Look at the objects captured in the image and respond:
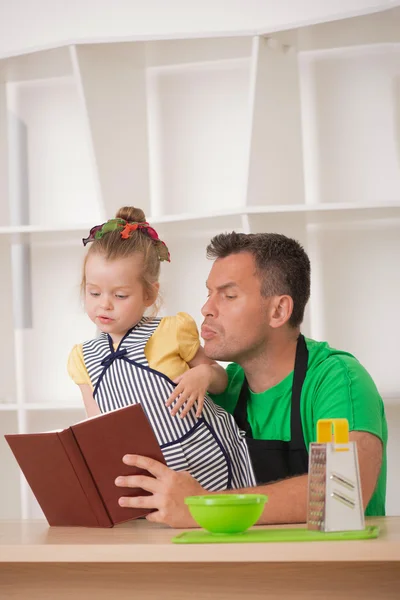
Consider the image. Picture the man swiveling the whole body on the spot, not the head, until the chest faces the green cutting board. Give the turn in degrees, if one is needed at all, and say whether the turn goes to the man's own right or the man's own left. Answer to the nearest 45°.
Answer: approximately 45° to the man's own left

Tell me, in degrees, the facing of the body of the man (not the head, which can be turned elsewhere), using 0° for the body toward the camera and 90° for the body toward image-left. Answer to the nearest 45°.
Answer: approximately 45°

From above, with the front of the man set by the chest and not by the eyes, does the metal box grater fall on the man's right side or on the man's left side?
on the man's left side

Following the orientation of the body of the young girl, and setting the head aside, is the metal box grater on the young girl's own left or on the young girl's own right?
on the young girl's own left

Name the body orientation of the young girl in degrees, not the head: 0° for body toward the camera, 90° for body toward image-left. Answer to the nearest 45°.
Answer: approximately 45°
